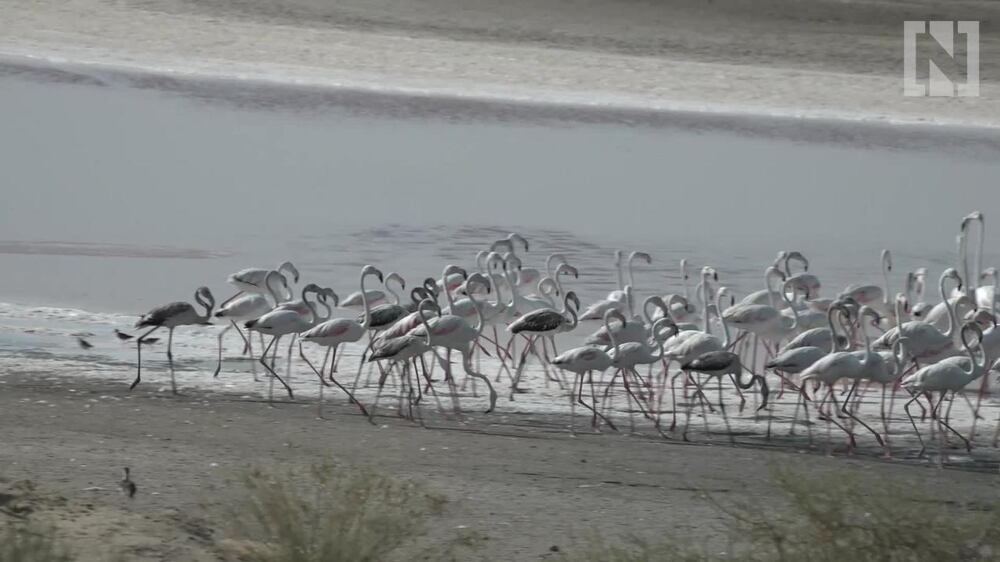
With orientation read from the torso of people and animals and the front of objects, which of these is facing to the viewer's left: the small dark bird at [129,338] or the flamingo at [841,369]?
the small dark bird

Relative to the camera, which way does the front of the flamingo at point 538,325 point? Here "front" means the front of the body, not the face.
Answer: to the viewer's right

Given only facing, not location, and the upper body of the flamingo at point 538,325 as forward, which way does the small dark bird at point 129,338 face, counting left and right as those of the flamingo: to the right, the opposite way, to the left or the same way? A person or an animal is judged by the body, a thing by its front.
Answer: the opposite way

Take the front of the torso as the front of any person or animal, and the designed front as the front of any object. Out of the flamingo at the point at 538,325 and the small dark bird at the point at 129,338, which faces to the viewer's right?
the flamingo

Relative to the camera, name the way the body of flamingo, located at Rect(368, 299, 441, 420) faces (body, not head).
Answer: to the viewer's right

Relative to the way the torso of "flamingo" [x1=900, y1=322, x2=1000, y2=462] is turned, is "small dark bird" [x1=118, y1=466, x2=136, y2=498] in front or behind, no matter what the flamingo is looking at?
behind

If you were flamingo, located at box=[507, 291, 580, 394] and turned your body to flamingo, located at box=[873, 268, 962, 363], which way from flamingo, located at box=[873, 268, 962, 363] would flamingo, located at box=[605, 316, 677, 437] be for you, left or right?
right

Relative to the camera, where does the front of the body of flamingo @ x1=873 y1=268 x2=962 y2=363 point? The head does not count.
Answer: to the viewer's right

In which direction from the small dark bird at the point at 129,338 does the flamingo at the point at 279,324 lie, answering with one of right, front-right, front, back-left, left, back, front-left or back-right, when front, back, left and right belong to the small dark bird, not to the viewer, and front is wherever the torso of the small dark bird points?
back-left

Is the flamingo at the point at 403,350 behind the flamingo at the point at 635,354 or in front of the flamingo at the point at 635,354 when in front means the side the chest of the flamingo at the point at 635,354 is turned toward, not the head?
behind

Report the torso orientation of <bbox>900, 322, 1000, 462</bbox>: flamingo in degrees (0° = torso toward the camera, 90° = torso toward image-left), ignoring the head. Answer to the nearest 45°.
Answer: approximately 270°

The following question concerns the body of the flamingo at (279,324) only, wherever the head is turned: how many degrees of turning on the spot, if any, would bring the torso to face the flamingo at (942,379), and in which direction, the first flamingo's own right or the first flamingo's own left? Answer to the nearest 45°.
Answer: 0° — it already faces it

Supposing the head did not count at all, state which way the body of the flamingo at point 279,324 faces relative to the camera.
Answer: to the viewer's right
